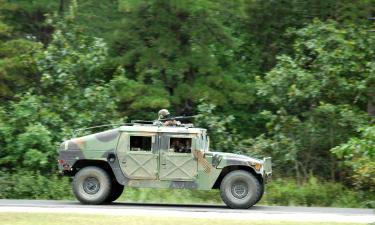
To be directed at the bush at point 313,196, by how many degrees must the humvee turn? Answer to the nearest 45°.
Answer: approximately 45° to its left

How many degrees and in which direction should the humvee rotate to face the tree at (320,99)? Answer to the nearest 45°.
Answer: approximately 45° to its left

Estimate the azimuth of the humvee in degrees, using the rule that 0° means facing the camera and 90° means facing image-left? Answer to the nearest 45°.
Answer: approximately 270°
